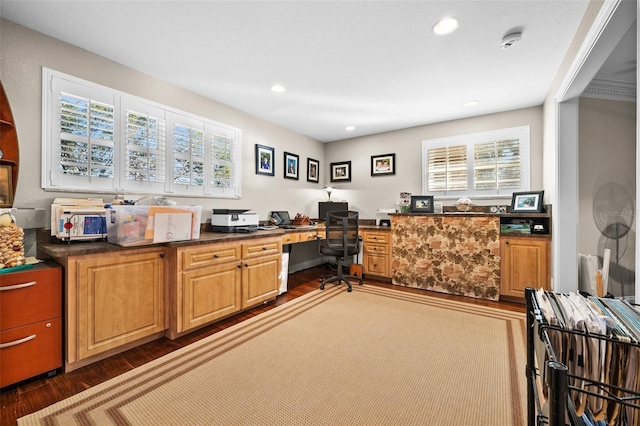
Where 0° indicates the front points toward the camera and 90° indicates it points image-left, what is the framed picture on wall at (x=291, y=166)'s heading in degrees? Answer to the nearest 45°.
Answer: approximately 315°

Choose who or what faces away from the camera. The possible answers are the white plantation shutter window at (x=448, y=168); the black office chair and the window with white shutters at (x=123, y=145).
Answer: the black office chair

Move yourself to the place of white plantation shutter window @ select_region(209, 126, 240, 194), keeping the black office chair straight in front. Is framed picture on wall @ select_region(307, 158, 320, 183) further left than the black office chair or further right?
left

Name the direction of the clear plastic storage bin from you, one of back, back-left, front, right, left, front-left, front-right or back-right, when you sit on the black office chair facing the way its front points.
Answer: back-left

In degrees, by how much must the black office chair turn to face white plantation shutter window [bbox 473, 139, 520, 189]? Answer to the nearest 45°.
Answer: approximately 90° to its right

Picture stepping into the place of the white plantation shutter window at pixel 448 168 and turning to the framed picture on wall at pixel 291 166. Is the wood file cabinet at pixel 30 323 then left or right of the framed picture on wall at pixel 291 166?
left

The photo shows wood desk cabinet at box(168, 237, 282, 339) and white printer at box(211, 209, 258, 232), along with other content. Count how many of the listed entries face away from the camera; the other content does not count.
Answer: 0

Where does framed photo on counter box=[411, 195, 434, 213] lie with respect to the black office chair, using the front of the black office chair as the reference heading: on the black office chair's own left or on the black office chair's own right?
on the black office chair's own right

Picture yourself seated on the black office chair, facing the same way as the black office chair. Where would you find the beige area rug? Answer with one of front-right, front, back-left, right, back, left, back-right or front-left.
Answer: back

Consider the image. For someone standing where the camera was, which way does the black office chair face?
facing away from the viewer

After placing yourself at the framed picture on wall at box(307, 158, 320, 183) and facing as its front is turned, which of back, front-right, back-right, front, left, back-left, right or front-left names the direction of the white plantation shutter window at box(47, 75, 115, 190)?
right

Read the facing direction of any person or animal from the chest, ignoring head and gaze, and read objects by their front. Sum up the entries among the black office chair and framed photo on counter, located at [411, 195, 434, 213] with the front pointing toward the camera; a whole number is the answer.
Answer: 1

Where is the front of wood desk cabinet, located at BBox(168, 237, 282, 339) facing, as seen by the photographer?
facing the viewer and to the right of the viewer

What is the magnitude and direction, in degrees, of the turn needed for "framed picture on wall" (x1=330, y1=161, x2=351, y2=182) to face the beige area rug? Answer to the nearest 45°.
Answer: approximately 45° to its left

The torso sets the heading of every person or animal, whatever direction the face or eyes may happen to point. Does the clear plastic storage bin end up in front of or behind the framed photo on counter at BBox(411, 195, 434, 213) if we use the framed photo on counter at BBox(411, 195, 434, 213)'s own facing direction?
in front

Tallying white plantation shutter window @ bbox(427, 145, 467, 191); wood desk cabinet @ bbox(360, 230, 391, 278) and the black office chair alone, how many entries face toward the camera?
2

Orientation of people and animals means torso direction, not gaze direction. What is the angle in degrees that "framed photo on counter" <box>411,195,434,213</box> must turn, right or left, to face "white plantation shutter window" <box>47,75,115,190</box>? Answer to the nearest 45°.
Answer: approximately 45° to its right

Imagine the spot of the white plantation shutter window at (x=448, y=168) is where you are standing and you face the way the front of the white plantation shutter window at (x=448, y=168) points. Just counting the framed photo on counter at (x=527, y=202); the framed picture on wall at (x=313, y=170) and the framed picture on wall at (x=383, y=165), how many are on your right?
2

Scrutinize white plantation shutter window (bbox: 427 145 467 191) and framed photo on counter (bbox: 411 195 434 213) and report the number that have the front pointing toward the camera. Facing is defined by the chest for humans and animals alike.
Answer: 2
